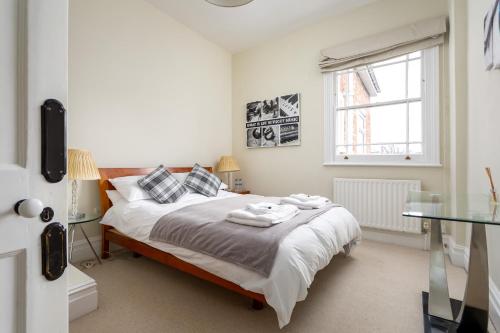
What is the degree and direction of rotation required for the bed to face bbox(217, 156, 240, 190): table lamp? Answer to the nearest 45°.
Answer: approximately 135° to its left

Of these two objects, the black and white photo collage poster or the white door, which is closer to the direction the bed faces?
the white door

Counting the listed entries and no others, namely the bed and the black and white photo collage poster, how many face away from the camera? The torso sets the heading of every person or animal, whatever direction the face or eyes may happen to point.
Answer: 0

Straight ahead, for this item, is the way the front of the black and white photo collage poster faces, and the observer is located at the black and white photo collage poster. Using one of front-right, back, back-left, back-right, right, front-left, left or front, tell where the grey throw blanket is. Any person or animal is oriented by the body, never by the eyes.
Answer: front-left

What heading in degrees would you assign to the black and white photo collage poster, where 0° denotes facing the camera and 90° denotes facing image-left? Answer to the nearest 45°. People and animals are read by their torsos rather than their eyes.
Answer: approximately 45°

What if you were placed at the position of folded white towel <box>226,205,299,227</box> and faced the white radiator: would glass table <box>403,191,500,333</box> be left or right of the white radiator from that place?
right

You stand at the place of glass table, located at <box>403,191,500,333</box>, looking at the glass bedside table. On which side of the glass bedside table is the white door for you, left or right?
left

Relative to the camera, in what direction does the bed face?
facing the viewer and to the right of the viewer

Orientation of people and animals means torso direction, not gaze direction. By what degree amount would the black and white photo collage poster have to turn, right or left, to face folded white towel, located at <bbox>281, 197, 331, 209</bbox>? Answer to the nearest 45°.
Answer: approximately 45° to its left

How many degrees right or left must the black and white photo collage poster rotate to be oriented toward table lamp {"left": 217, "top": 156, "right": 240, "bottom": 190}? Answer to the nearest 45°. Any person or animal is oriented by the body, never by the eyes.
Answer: approximately 45° to its right

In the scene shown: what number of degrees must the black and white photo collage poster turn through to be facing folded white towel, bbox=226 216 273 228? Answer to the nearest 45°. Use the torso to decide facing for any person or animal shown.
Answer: approximately 45° to its left

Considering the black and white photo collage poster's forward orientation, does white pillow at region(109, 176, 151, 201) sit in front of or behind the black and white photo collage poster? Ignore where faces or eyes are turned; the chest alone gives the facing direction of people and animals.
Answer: in front
